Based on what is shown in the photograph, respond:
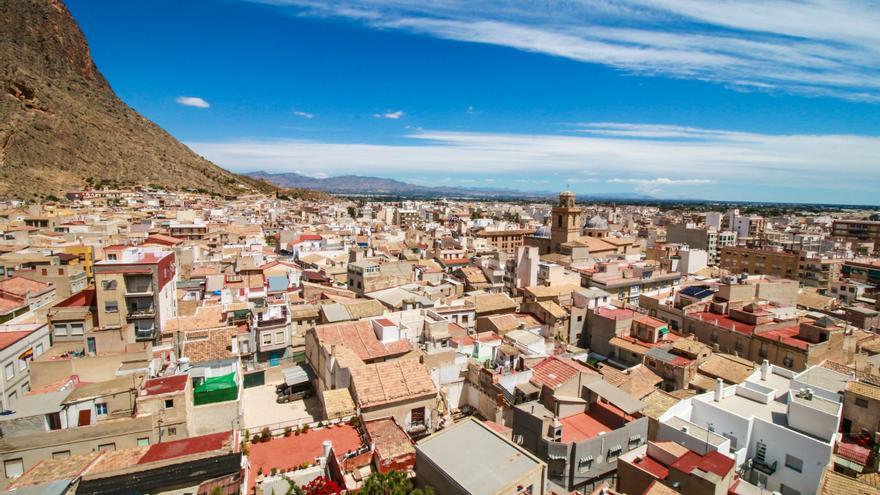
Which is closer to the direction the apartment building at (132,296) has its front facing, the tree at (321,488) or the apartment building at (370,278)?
the tree

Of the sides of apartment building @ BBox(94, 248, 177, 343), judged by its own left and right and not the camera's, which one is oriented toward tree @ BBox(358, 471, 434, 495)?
front

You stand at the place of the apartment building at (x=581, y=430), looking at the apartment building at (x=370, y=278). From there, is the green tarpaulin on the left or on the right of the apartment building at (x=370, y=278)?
left

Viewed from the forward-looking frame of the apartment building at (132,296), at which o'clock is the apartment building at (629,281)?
the apartment building at (629,281) is roughly at 9 o'clock from the apartment building at (132,296).

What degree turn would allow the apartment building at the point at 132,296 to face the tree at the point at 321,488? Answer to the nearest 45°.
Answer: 0° — it already faces it

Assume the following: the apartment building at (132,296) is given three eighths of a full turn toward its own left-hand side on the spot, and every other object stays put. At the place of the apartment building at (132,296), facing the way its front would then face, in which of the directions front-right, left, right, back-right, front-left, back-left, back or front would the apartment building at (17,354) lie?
back

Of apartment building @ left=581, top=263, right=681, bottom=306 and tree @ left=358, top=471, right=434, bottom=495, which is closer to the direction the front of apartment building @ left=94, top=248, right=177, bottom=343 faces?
the tree

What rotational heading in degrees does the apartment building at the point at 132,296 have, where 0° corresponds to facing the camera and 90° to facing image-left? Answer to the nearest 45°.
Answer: approximately 0°

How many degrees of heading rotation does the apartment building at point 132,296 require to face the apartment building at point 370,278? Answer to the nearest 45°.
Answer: approximately 135° to its left

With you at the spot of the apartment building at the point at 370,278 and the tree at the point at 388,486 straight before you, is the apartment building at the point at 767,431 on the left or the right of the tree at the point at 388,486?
left

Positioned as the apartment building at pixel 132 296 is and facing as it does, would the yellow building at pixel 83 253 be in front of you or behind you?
behind

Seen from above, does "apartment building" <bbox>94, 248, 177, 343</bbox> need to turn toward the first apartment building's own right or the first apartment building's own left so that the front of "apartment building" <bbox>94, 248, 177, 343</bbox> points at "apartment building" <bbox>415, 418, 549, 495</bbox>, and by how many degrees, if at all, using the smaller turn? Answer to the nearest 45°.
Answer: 0° — it already faces it

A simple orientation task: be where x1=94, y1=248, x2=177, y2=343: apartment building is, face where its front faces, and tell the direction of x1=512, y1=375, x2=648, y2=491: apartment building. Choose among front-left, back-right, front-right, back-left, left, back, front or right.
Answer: front-left

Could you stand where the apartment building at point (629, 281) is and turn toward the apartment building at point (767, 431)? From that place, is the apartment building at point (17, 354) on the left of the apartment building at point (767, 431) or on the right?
right
